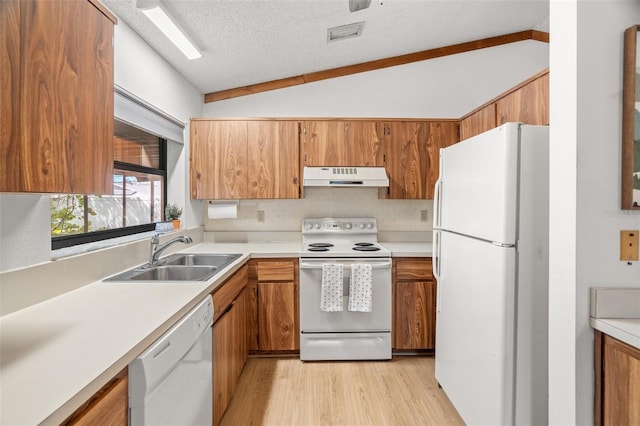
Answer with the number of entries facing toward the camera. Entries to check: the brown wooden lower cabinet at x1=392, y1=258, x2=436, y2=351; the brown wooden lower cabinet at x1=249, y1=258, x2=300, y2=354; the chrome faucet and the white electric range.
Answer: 3

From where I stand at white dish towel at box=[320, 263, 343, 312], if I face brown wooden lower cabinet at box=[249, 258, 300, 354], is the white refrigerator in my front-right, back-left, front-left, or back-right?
back-left

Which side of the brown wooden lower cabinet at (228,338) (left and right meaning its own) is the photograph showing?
right

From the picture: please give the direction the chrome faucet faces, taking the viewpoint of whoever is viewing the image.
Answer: facing to the right of the viewer

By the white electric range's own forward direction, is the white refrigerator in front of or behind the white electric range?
in front

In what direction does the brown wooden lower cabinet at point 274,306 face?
toward the camera

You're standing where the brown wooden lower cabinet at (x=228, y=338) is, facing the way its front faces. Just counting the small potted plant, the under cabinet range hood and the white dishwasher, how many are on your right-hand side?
1

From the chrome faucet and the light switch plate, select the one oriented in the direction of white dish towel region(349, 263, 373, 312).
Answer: the chrome faucet

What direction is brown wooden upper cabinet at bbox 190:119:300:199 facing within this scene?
toward the camera

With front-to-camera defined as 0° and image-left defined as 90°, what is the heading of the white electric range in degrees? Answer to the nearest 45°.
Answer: approximately 0°

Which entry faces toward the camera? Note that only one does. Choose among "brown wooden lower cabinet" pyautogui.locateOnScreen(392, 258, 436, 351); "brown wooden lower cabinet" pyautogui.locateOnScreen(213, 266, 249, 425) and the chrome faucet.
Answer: "brown wooden lower cabinet" pyautogui.locateOnScreen(392, 258, 436, 351)

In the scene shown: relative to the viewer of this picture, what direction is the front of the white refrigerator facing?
facing the viewer and to the left of the viewer

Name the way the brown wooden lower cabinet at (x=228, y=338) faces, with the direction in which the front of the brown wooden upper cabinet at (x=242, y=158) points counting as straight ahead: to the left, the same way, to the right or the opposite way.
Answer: to the left
